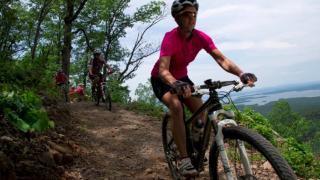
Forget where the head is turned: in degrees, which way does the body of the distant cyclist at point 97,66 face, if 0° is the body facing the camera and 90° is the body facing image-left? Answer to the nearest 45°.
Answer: approximately 315°

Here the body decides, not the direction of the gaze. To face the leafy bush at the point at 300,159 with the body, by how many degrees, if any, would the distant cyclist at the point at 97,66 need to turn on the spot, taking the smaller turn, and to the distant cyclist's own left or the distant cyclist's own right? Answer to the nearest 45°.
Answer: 0° — they already face it

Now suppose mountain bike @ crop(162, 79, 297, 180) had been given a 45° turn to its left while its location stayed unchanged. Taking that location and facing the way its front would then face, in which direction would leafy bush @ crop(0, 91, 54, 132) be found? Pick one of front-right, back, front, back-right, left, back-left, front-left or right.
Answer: back

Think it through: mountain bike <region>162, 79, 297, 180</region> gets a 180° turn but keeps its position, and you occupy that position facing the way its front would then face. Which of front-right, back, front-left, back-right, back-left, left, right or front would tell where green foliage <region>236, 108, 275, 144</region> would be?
front-right

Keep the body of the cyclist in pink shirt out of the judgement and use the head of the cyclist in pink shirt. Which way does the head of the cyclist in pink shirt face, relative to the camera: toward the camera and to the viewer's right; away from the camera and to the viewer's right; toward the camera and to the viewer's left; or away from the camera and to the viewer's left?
toward the camera and to the viewer's right

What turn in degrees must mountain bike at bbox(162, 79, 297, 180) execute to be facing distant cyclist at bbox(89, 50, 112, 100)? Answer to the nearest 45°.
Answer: approximately 180°
